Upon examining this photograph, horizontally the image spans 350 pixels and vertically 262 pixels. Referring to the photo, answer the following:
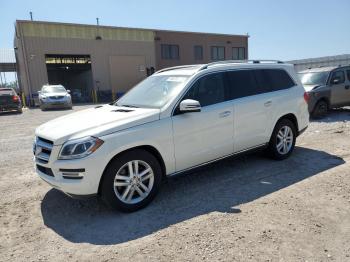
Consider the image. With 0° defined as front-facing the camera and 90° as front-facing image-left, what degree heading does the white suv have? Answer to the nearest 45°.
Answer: approximately 45°

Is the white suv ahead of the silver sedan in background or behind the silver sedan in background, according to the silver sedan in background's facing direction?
ahead

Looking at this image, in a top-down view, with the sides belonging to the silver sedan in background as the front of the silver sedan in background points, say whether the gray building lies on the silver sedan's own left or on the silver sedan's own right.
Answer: on the silver sedan's own left

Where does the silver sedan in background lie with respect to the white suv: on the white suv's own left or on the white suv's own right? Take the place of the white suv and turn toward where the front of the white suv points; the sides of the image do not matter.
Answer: on the white suv's own right

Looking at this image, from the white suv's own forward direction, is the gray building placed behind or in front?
behind

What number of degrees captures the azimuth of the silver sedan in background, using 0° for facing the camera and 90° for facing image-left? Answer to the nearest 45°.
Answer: approximately 0°

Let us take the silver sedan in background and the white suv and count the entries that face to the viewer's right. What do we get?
0
